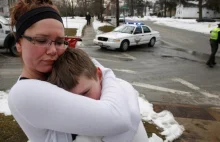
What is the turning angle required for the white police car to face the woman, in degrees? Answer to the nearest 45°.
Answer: approximately 45° to its left

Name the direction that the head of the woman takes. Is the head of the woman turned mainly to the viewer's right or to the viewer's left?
to the viewer's right

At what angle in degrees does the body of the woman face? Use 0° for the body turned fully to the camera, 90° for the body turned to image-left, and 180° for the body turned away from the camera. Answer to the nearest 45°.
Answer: approximately 315°

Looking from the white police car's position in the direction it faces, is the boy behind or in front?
in front

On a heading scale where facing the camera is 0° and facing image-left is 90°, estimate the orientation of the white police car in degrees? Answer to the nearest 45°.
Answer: approximately 45°

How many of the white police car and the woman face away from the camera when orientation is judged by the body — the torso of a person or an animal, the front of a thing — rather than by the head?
0

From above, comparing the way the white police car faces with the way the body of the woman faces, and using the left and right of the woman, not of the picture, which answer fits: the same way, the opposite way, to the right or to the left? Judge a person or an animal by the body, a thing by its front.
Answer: to the right
